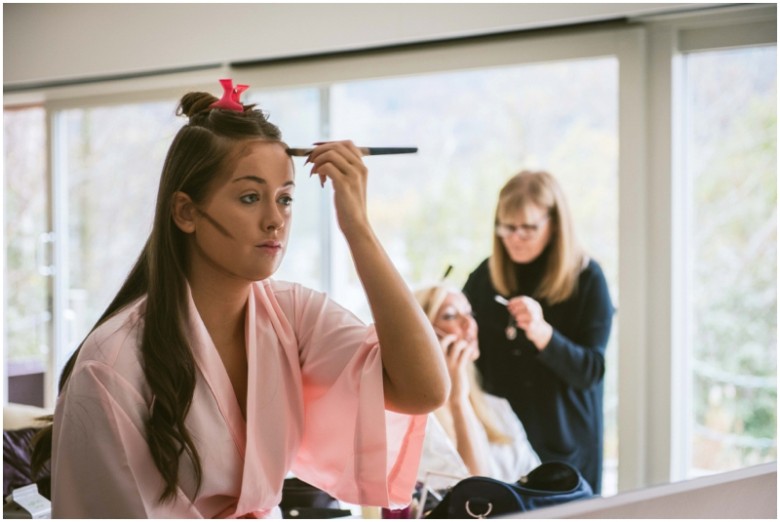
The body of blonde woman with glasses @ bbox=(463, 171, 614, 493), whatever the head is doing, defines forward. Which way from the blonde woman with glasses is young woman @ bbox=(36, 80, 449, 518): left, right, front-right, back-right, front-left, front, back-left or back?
front-left

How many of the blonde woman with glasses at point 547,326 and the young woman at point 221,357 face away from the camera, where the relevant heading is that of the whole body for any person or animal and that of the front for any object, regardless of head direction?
0

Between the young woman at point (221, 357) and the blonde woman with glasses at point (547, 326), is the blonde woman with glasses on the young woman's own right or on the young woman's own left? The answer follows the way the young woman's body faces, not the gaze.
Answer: on the young woman's own left

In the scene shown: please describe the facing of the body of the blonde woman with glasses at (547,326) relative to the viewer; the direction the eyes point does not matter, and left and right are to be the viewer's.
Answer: facing the viewer and to the left of the viewer

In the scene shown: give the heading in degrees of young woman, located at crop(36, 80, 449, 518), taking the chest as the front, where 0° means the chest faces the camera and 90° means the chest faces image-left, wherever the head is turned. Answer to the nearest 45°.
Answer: approximately 315°

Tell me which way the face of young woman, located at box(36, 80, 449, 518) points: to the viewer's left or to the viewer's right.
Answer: to the viewer's right
